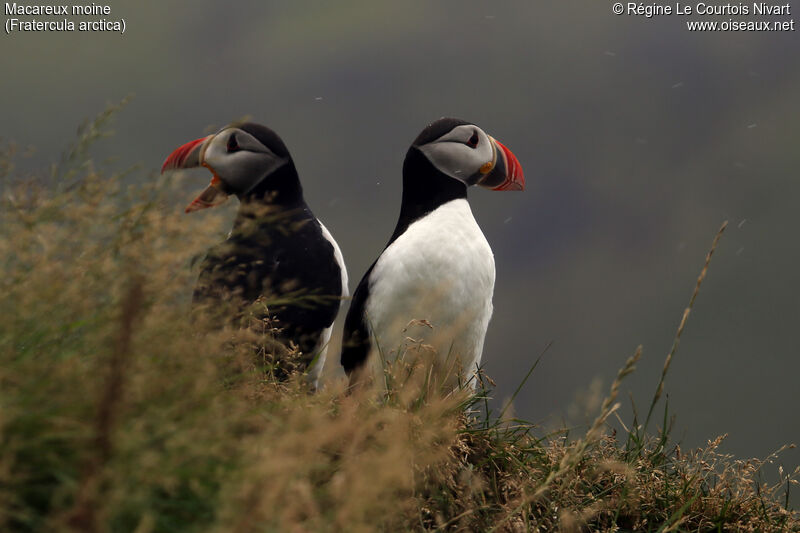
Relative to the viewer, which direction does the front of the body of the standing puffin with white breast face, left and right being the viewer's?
facing the viewer and to the right of the viewer

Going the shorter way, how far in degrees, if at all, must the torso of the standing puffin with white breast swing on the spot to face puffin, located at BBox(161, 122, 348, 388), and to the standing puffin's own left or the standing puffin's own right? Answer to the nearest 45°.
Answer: approximately 135° to the standing puffin's own right
